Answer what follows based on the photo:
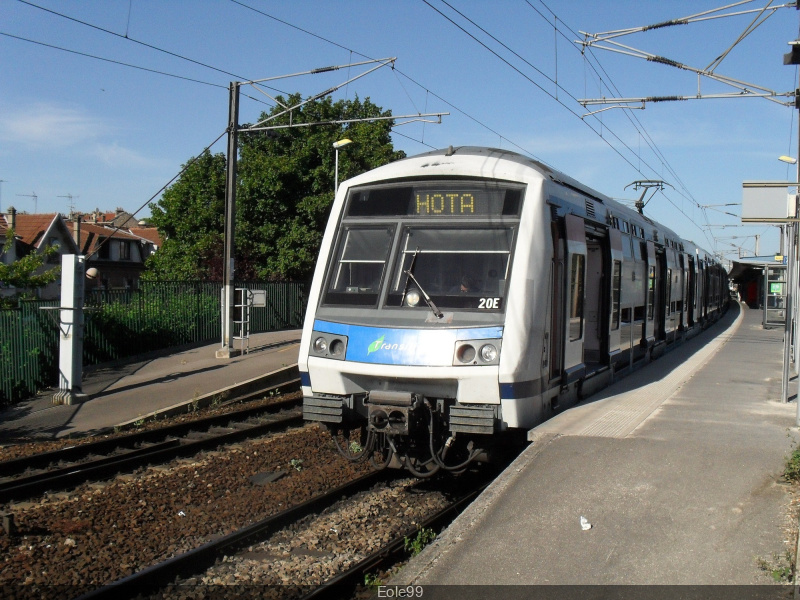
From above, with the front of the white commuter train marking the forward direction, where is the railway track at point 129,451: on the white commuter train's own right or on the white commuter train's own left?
on the white commuter train's own right

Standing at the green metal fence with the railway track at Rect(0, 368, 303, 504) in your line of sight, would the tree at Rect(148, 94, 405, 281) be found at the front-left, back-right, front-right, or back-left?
back-left

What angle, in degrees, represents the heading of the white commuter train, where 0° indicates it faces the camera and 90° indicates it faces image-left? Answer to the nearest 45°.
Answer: approximately 45°

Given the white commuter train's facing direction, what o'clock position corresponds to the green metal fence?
The green metal fence is roughly at 3 o'clock from the white commuter train.

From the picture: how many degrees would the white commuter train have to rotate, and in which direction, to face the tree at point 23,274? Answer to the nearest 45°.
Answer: approximately 90° to its right

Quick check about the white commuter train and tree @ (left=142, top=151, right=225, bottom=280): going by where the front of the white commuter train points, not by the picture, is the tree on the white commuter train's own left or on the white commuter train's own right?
on the white commuter train's own right

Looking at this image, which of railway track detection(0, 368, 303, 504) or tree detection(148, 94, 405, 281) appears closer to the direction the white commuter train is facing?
the railway track
